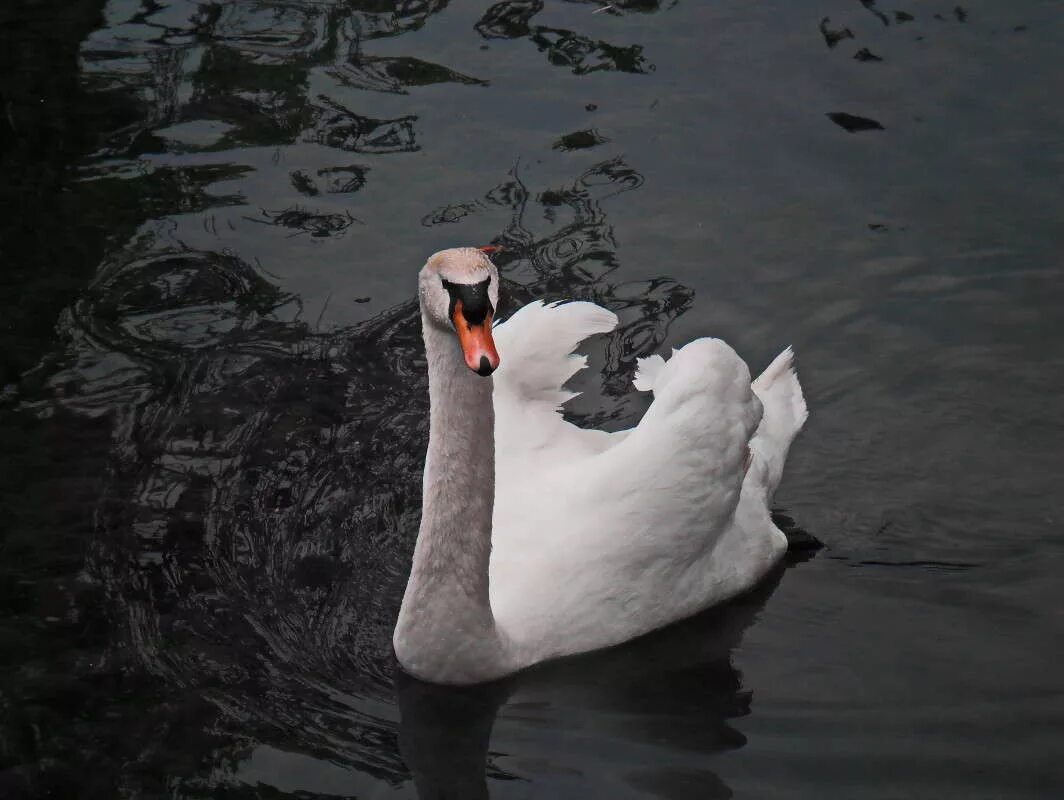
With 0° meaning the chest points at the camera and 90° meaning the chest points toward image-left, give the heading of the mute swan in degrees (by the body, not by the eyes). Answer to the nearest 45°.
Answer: approximately 45°
